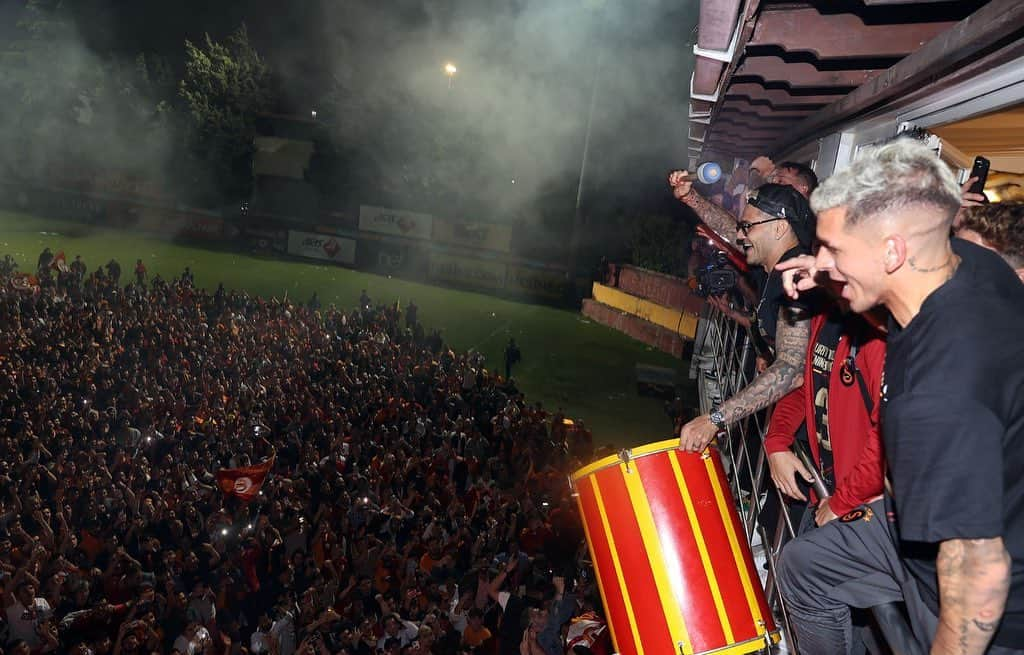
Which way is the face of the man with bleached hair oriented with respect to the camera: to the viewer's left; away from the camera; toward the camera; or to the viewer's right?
to the viewer's left

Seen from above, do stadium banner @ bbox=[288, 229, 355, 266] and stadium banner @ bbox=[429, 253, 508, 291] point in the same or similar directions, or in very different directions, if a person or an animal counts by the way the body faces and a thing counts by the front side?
same or similar directions

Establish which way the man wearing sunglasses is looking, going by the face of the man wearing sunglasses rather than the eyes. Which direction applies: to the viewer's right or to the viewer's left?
to the viewer's left

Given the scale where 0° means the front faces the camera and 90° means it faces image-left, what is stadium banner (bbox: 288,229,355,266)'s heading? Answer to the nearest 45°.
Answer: approximately 45°

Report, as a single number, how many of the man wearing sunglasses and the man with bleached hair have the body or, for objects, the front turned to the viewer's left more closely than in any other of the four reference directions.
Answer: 2

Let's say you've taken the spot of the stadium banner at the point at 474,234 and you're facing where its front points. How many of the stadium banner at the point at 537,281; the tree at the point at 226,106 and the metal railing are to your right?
1

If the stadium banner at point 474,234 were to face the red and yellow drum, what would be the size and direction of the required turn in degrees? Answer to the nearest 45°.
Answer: approximately 45° to its left

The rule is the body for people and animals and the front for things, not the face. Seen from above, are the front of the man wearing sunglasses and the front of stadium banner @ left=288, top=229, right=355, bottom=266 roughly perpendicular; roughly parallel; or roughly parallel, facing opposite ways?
roughly perpendicular

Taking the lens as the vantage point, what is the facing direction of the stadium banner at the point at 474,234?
facing the viewer and to the left of the viewer

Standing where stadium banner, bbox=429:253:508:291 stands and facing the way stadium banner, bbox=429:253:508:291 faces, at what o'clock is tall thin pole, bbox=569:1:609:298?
The tall thin pole is roughly at 8 o'clock from the stadium banner.

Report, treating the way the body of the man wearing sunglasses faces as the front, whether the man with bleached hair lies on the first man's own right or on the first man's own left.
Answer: on the first man's own left

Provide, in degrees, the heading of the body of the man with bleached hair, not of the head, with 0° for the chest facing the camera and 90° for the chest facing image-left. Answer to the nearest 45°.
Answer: approximately 90°

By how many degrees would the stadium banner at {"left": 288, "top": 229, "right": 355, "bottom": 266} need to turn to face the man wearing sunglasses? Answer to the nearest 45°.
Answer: approximately 45° to its left

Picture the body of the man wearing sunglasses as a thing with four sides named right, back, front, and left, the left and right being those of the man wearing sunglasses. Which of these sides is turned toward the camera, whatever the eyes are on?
left

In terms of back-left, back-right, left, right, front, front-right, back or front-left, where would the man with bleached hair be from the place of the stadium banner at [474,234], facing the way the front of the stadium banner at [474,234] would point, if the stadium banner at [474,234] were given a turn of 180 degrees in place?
back-right

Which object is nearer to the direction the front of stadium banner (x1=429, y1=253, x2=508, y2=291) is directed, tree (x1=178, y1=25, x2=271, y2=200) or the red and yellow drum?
the red and yellow drum

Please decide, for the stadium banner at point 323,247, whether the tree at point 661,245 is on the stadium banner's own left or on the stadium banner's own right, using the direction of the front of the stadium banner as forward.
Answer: on the stadium banner's own left
